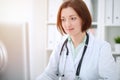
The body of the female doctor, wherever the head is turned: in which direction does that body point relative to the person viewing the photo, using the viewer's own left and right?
facing the viewer and to the left of the viewer

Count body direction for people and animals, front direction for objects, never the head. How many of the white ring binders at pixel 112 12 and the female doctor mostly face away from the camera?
0

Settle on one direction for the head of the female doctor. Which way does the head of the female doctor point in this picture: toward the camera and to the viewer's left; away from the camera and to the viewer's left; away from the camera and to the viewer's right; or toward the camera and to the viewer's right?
toward the camera and to the viewer's left

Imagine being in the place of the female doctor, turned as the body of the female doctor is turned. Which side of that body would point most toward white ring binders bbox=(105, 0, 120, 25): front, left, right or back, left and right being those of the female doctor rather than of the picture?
back

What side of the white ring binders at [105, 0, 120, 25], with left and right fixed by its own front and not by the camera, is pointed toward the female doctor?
front
